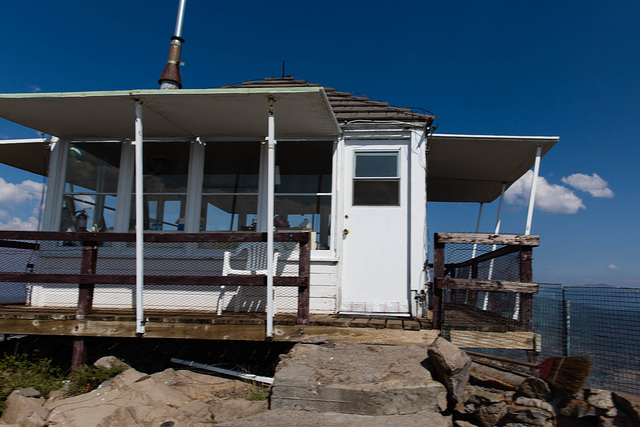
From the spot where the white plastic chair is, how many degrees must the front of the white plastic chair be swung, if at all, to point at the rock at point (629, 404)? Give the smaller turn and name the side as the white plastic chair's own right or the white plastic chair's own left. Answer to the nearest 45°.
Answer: approximately 90° to the white plastic chair's own left

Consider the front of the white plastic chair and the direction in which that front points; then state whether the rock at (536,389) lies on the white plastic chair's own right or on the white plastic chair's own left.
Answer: on the white plastic chair's own left

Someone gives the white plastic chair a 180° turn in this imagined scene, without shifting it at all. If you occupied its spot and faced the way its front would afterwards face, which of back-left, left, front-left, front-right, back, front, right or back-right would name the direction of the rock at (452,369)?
right

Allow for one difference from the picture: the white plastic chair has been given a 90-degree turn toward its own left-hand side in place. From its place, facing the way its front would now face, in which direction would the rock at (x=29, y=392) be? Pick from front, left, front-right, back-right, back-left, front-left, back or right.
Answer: back-right

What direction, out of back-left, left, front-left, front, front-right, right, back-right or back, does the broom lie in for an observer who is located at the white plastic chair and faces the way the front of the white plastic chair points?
left

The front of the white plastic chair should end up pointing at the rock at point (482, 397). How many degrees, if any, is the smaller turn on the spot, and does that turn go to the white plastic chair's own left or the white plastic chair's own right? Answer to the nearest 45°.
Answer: approximately 90° to the white plastic chair's own left

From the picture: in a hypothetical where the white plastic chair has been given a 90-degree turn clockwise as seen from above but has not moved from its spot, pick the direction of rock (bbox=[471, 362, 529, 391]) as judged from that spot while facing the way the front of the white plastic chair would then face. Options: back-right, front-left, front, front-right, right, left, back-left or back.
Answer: back

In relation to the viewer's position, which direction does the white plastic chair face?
facing the viewer and to the left of the viewer

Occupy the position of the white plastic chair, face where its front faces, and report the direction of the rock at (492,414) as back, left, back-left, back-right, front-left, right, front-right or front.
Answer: left

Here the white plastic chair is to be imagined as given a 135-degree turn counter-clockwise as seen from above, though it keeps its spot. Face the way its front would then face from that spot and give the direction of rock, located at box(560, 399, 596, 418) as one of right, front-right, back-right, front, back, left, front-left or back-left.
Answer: front-right

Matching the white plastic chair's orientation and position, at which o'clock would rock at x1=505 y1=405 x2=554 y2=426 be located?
The rock is roughly at 9 o'clock from the white plastic chair.

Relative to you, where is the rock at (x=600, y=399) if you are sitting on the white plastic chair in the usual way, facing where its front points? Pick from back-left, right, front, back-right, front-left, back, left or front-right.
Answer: left
